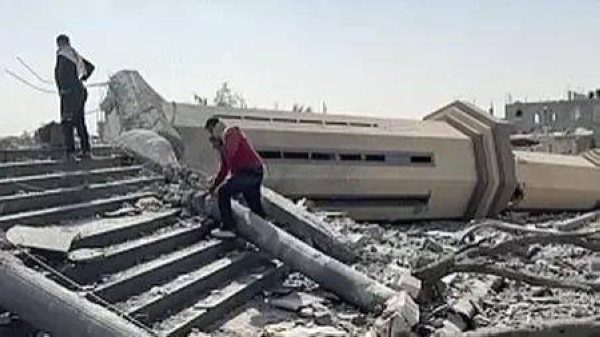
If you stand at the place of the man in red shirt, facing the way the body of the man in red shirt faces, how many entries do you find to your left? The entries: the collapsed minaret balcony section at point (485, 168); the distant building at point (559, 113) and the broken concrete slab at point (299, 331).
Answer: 1

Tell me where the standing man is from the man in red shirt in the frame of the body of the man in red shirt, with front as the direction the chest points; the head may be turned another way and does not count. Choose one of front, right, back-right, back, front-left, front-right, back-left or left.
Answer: front-right

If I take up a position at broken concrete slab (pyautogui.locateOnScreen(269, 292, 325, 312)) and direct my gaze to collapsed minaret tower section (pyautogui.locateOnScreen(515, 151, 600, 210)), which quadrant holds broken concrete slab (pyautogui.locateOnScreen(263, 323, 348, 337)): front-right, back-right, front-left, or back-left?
back-right

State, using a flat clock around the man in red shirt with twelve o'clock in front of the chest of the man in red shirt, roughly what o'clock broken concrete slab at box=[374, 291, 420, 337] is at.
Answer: The broken concrete slab is roughly at 8 o'clock from the man in red shirt.

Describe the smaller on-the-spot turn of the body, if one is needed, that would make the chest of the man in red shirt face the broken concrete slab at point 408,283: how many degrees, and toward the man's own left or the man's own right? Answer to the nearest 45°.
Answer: approximately 135° to the man's own left

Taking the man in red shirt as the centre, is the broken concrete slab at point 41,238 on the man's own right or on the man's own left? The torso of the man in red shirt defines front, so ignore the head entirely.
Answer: on the man's own left

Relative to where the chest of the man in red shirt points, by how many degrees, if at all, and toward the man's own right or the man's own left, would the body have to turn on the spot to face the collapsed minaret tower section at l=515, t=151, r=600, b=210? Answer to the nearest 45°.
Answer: approximately 135° to the man's own right

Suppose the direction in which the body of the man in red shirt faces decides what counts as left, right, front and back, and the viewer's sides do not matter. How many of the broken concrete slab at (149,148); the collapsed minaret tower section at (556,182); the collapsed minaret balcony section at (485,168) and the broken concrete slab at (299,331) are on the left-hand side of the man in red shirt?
1

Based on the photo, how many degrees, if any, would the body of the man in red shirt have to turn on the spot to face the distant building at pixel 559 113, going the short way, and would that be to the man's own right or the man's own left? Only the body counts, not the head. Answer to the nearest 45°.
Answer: approximately 135° to the man's own right

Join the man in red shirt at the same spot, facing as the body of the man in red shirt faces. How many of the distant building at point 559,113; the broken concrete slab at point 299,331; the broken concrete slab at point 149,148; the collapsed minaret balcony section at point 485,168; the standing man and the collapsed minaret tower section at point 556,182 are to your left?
1

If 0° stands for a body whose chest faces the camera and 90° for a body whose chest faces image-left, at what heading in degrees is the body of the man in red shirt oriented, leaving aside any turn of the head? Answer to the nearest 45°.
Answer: approximately 90°

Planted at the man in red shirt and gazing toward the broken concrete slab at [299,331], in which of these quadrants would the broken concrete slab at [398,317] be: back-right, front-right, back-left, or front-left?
front-left

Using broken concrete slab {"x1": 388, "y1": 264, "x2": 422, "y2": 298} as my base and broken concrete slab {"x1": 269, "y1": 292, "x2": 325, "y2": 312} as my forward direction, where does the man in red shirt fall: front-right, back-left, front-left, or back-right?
front-right

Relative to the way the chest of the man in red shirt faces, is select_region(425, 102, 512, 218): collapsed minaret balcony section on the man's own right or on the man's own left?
on the man's own right
